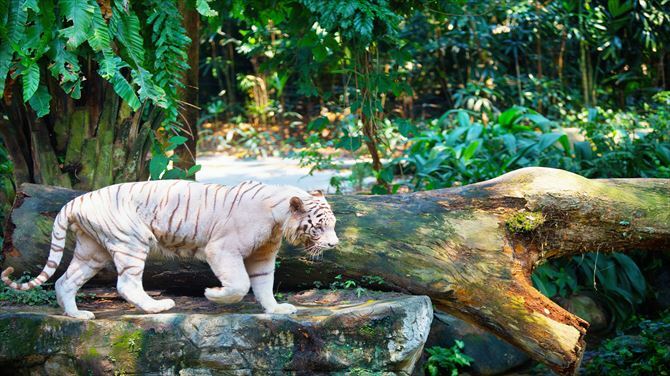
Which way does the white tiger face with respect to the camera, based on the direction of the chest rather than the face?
to the viewer's right

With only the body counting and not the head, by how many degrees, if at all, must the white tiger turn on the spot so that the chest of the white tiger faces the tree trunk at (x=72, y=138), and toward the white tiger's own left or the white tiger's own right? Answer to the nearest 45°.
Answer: approximately 135° to the white tiger's own left

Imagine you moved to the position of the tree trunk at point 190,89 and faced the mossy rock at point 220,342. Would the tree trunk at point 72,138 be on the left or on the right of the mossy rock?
right

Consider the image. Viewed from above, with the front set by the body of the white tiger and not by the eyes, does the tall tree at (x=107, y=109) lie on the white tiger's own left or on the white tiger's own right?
on the white tiger's own left

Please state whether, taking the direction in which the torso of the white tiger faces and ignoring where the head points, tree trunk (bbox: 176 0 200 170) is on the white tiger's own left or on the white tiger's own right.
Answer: on the white tiger's own left
